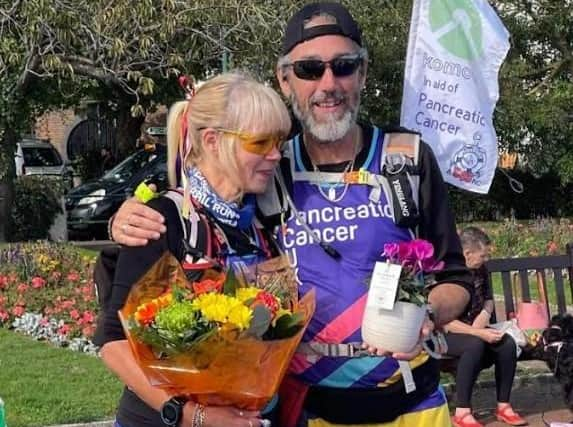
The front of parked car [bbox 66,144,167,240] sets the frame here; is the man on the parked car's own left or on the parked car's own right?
on the parked car's own left

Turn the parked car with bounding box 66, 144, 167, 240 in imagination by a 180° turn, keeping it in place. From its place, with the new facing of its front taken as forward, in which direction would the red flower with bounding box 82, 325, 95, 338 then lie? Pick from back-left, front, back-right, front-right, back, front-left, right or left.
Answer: back-right

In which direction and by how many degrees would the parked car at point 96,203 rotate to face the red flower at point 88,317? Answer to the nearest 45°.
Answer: approximately 45° to its left

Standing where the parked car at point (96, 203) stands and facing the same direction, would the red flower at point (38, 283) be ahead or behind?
ahead

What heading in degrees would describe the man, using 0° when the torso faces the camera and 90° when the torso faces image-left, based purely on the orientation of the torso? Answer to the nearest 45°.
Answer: approximately 0°

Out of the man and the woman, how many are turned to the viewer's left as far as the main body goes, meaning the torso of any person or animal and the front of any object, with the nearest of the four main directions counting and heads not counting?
0

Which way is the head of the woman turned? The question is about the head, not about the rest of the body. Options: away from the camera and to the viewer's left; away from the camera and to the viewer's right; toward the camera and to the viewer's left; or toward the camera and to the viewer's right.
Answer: toward the camera and to the viewer's right

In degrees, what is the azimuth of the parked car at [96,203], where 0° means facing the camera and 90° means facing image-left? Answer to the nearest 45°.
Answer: approximately 45°

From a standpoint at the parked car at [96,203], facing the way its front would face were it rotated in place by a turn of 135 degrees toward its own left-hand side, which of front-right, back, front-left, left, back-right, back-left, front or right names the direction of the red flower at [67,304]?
right

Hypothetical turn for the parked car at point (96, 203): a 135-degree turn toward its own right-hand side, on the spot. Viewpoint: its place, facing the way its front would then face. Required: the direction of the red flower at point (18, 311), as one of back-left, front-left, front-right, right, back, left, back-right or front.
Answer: back
